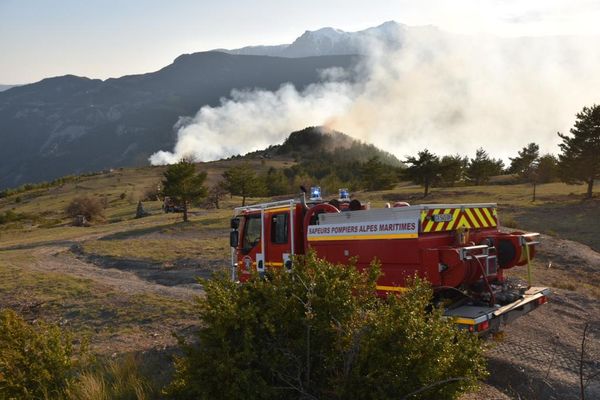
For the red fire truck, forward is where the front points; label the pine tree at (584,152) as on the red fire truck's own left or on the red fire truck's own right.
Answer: on the red fire truck's own right

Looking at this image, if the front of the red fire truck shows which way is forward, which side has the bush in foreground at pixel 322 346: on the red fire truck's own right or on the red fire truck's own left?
on the red fire truck's own left

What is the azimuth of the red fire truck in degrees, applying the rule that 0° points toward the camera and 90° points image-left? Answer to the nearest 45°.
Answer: approximately 135°

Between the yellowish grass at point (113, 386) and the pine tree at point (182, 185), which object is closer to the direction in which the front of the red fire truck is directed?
the pine tree

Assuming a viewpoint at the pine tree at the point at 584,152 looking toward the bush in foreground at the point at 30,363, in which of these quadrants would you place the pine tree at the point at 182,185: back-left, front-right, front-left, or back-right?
front-right

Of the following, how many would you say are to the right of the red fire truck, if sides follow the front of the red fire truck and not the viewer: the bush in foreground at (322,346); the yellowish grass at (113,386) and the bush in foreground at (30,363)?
0

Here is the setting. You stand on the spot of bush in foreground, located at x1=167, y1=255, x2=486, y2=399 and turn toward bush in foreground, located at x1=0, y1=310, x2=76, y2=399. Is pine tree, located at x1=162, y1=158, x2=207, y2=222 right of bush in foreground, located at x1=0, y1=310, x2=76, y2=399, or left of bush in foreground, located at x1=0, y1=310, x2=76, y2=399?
right

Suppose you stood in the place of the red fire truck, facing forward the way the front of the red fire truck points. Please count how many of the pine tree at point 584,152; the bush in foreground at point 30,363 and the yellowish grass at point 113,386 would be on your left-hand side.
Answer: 2

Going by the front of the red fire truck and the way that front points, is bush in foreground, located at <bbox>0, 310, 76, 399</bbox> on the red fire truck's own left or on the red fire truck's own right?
on the red fire truck's own left

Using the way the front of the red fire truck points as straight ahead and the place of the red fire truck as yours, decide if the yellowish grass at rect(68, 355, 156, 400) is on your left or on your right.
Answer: on your left
